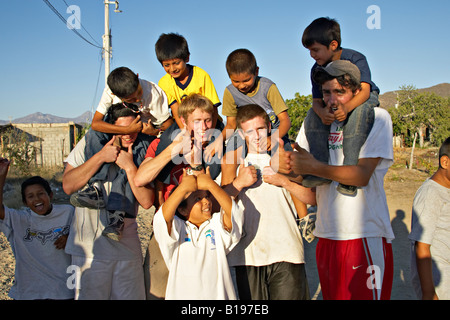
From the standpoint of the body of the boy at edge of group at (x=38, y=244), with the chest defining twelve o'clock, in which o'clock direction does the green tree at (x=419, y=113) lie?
The green tree is roughly at 8 o'clock from the boy at edge of group.

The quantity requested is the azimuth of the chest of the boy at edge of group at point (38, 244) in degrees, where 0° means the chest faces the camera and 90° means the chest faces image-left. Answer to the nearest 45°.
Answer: approximately 0°

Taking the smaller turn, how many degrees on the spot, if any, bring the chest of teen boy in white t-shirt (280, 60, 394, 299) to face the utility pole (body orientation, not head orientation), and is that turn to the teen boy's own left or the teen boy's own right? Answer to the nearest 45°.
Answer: approximately 90° to the teen boy's own right

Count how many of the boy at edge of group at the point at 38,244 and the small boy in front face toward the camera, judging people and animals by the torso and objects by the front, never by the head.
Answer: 2

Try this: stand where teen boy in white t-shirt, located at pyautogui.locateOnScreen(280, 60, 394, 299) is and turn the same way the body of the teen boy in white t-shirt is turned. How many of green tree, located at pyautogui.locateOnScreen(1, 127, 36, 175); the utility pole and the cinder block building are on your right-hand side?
3

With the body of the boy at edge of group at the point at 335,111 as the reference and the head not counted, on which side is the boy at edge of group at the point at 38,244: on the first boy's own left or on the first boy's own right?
on the first boy's own right

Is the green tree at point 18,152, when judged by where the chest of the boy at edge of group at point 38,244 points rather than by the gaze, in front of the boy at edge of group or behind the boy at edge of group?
behind

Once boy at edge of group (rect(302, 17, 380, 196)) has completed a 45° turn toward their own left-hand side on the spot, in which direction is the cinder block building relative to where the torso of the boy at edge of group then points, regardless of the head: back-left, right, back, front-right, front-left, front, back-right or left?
back-right

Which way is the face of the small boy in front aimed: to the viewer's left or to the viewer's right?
to the viewer's right

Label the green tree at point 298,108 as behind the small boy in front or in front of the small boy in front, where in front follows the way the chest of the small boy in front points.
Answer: behind

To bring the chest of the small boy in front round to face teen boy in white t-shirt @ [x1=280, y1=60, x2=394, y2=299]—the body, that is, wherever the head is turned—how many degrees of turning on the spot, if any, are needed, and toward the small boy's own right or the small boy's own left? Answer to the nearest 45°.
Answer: approximately 90° to the small boy's own left

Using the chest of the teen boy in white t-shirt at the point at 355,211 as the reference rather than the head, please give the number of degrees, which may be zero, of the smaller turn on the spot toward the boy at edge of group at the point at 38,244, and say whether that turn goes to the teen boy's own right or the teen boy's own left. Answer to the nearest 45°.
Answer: approximately 45° to the teen boy's own right
